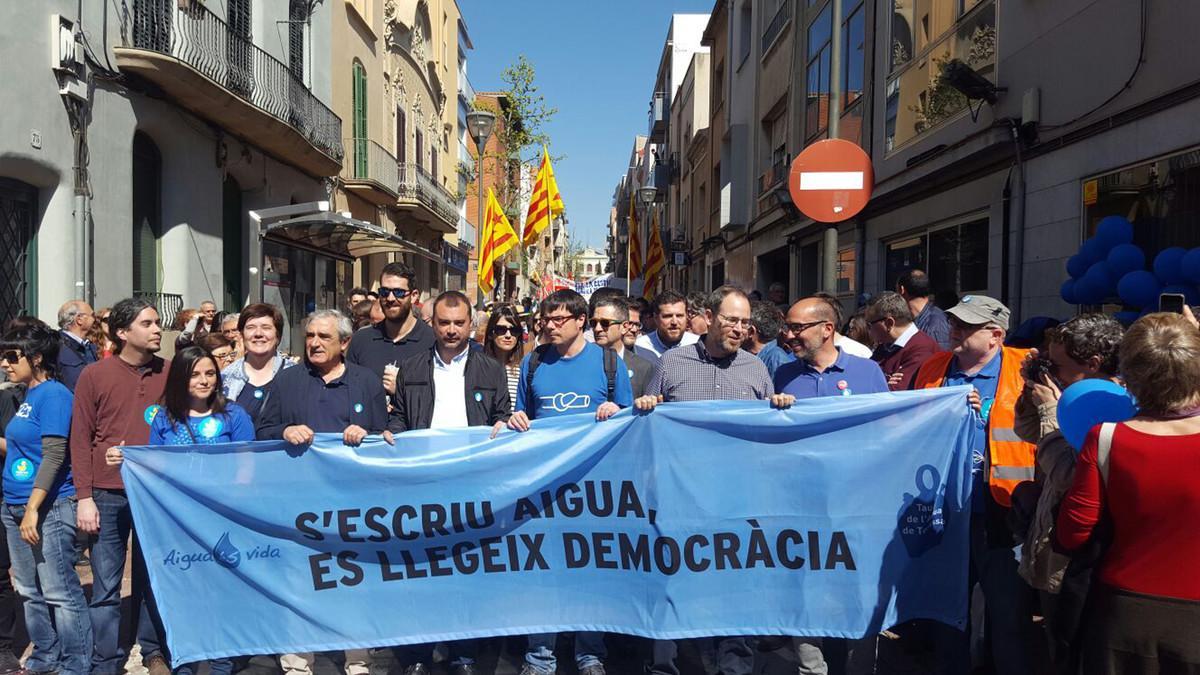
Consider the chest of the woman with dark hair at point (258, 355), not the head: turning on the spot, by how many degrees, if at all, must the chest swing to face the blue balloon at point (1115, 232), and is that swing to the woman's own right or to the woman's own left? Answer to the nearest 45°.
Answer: approximately 90° to the woman's own left

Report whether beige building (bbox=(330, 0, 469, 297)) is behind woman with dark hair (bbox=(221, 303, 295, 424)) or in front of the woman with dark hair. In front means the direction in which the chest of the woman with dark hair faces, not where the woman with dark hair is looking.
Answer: behind

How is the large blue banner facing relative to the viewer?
toward the camera

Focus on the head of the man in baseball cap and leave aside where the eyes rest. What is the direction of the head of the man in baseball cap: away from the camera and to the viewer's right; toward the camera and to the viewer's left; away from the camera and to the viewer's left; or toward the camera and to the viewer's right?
toward the camera and to the viewer's left

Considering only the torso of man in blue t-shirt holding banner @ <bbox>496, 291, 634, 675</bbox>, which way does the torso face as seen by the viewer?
toward the camera

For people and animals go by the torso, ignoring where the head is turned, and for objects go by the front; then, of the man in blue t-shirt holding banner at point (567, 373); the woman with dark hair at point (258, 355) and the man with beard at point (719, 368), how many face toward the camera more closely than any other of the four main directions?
3

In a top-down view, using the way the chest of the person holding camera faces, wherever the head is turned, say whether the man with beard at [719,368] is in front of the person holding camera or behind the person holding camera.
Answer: in front

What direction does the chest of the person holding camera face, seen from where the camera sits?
to the viewer's left

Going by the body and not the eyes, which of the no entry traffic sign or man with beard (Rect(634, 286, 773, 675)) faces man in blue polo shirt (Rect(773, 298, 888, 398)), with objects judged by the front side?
the no entry traffic sign

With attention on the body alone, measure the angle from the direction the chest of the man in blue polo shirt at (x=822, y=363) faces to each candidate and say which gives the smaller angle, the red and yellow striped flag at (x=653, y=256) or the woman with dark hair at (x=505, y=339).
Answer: the woman with dark hair

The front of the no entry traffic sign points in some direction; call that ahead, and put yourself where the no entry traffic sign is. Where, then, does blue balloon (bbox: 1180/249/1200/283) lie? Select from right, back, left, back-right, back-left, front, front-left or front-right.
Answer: front-left
